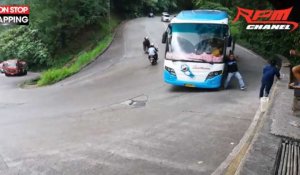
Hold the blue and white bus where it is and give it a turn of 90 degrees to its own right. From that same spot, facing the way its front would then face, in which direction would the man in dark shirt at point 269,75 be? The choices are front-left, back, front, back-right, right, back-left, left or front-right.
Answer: back-left

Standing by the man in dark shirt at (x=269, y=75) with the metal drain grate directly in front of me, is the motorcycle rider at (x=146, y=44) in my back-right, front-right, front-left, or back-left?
back-right

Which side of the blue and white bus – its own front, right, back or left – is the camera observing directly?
front

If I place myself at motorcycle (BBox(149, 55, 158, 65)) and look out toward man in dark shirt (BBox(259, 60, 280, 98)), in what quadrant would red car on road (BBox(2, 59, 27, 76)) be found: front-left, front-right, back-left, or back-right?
back-right

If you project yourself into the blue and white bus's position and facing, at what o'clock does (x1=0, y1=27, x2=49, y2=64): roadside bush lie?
The roadside bush is roughly at 5 o'clock from the blue and white bus.

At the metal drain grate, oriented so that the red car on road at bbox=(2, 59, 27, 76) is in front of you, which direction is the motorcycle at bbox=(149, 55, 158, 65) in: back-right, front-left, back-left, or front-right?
front-right

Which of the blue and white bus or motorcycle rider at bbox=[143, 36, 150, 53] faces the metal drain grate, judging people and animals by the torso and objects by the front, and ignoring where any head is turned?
the blue and white bus

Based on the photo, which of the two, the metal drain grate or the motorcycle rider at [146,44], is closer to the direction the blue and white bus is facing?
the metal drain grate
